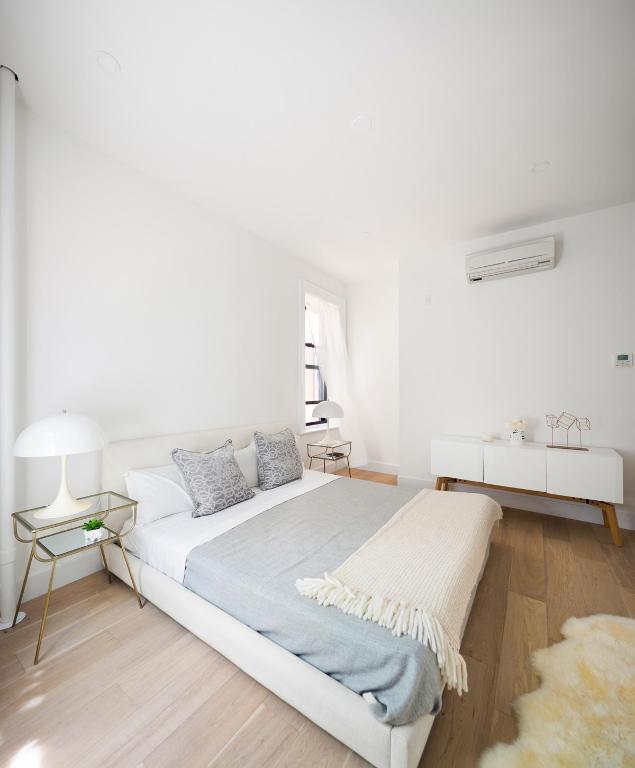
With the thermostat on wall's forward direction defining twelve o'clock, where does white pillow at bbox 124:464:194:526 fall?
The white pillow is roughly at 1 o'clock from the thermostat on wall.

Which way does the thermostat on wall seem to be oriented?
toward the camera

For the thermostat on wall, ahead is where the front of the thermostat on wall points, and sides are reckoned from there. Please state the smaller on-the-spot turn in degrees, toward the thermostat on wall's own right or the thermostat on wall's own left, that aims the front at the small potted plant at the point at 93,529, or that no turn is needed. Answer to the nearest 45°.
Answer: approximately 45° to the thermostat on wall's own right

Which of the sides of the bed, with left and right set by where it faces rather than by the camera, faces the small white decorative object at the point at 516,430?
left

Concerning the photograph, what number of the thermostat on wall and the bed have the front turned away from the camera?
0

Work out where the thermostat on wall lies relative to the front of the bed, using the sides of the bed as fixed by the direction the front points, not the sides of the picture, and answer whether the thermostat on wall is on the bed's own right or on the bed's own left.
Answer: on the bed's own left

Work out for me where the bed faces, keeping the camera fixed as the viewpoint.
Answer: facing the viewer and to the right of the viewer

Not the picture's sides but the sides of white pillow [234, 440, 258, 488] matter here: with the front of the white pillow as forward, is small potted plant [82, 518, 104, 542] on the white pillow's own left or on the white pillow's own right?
on the white pillow's own right

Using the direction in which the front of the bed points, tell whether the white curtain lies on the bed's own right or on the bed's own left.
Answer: on the bed's own left

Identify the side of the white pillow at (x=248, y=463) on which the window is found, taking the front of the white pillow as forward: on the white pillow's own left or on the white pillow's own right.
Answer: on the white pillow's own left
